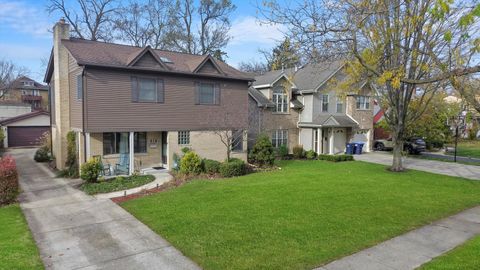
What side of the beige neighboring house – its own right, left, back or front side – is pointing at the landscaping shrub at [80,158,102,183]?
right

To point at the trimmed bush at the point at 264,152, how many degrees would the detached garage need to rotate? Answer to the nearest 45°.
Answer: approximately 45° to its left

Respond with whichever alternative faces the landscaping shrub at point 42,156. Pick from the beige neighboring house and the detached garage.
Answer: the detached garage

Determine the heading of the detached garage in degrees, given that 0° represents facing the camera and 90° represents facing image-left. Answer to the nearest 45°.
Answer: approximately 0°

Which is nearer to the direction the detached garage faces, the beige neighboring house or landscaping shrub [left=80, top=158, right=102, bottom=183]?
the landscaping shrub

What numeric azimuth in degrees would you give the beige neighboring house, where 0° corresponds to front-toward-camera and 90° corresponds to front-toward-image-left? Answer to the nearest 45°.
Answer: approximately 315°

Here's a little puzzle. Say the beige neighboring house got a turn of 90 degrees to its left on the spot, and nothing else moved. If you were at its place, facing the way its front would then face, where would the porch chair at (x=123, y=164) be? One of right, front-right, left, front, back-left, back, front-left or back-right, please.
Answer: back

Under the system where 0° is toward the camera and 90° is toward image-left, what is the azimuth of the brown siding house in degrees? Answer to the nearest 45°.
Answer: approximately 315°

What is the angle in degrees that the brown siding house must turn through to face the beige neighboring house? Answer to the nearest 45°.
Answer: approximately 45° to its left
